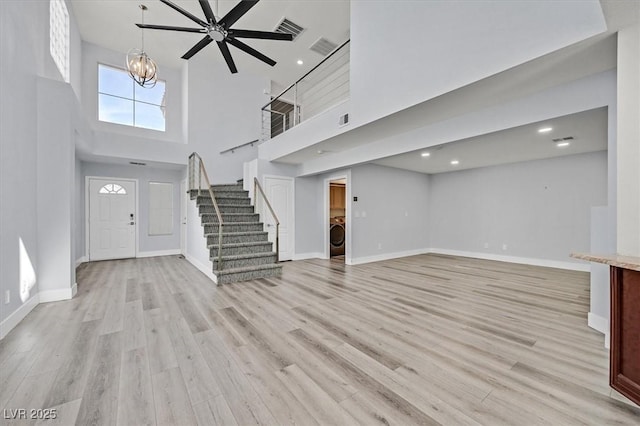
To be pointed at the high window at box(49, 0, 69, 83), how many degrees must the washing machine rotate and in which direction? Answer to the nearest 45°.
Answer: approximately 45° to its right

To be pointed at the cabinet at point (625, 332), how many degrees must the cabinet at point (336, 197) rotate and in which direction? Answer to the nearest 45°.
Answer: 0° — it already faces it

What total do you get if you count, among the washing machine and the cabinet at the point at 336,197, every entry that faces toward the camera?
2

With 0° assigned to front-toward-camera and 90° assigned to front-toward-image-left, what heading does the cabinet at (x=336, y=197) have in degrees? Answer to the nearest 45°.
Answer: approximately 0°

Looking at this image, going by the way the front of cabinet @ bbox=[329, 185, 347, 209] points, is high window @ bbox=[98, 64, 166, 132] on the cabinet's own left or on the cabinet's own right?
on the cabinet's own right

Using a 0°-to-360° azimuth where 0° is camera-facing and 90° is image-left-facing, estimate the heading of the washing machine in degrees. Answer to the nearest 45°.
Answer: approximately 0°
